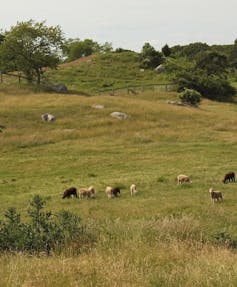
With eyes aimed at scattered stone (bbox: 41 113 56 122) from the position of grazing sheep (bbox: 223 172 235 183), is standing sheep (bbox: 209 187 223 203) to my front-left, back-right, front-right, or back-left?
back-left

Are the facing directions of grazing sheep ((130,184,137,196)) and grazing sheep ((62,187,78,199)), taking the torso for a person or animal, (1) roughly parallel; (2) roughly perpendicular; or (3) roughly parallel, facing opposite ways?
roughly perpendicular

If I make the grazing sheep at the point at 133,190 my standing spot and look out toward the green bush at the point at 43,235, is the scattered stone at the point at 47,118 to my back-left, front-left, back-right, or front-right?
back-right

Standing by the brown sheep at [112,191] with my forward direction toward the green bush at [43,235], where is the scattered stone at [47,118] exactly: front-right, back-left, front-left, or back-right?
back-right

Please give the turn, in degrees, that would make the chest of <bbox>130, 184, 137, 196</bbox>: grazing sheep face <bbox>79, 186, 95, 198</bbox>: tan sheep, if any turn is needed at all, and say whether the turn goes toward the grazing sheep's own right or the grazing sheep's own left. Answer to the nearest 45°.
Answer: approximately 90° to the grazing sheep's own right

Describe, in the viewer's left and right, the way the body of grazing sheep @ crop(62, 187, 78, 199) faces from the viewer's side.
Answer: facing to the left of the viewer

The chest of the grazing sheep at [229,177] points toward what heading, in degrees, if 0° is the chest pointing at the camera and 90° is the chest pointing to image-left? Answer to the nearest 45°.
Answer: approximately 90°

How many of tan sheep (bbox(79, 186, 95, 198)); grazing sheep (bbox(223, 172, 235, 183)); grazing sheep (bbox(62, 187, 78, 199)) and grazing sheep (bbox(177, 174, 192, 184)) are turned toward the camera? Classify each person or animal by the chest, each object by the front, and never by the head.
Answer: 0

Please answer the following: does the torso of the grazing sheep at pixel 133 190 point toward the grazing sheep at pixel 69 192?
no

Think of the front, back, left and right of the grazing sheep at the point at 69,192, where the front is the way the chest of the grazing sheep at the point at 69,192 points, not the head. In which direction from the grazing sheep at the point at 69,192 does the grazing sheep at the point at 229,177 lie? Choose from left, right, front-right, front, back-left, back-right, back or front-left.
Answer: back

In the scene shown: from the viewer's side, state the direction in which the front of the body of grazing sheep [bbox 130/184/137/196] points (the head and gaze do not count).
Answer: toward the camera
